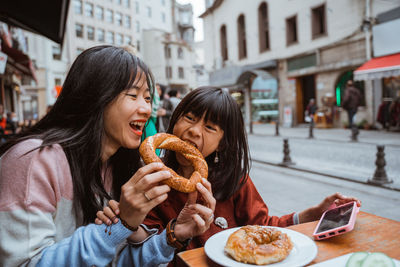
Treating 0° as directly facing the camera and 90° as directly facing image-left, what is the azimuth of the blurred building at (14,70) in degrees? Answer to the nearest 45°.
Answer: approximately 315°

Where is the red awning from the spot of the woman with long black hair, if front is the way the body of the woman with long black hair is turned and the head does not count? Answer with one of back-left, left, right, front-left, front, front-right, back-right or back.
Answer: front-left

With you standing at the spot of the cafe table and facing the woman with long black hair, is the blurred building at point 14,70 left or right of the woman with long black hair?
right

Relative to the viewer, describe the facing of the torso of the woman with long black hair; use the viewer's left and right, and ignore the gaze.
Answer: facing to the right of the viewer

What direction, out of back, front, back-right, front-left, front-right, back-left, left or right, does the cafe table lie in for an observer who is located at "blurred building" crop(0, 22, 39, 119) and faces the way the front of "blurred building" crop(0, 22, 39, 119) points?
front-right

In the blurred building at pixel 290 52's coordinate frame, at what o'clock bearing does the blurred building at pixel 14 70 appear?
the blurred building at pixel 14 70 is roughly at 12 o'clock from the blurred building at pixel 290 52.

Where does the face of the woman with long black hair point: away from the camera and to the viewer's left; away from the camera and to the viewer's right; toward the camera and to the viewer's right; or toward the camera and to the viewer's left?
toward the camera and to the viewer's right

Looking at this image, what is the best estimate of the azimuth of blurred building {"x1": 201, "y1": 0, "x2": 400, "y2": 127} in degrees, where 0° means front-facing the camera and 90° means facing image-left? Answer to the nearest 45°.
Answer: approximately 45°

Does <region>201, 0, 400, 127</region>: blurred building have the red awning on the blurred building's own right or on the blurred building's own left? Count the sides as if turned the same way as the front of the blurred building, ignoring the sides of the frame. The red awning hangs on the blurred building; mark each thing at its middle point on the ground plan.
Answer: on the blurred building's own left

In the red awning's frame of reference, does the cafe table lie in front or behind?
in front

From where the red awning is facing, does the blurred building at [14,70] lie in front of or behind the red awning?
in front

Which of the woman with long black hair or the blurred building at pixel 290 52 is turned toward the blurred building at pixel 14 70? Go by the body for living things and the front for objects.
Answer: the blurred building at pixel 290 52

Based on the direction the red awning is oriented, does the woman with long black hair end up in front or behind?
in front
